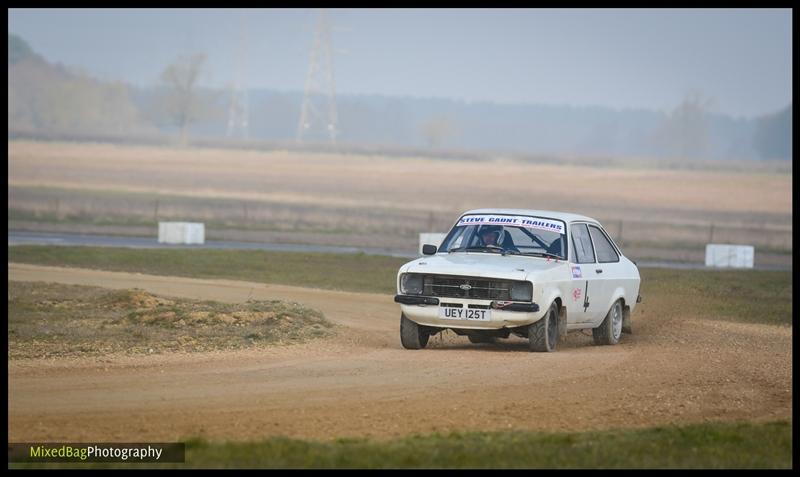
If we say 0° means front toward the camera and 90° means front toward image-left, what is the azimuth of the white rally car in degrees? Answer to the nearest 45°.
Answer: approximately 45°

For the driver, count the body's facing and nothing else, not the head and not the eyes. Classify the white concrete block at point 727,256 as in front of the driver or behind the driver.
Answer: behind

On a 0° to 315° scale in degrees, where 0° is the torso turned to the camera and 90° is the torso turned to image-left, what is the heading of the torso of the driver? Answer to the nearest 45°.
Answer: approximately 45°

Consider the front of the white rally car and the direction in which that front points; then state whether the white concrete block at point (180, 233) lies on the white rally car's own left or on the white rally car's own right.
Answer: on the white rally car's own right

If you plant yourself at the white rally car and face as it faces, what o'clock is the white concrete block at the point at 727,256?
The white concrete block is roughly at 5 o'clock from the white rally car.

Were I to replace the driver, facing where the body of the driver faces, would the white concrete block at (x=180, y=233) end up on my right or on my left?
on my right
